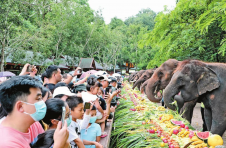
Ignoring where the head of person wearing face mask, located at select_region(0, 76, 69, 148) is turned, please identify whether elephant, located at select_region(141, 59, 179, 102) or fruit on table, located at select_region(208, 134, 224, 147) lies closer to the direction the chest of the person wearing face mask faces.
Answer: the fruit on table

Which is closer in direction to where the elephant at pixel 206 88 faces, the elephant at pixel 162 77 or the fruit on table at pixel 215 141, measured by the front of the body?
the elephant

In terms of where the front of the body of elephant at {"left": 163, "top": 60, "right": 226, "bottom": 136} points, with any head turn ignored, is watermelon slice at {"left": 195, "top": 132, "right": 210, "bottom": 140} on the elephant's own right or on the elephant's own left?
on the elephant's own left

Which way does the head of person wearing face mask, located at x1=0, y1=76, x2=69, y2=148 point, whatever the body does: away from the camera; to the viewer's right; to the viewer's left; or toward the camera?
to the viewer's right

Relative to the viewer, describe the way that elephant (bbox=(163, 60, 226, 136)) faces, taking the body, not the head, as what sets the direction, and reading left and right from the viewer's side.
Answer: facing to the left of the viewer

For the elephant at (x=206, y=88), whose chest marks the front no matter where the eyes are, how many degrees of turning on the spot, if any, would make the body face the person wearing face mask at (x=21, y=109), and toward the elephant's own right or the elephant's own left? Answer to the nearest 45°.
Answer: approximately 45° to the elephant's own left

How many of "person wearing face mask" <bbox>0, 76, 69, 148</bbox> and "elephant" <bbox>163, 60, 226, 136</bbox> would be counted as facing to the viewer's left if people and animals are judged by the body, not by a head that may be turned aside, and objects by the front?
1

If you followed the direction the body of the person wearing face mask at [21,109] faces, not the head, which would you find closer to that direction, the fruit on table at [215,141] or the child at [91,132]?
the fruit on table

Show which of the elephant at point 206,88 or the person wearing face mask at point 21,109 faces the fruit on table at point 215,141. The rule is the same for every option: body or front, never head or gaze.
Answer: the person wearing face mask

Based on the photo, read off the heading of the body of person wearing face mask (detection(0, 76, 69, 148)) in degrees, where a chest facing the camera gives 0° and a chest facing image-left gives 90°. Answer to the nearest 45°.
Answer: approximately 270°

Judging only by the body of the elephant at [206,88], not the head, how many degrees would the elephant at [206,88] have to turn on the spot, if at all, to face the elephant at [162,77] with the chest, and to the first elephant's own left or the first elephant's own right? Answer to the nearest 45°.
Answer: approximately 45° to the first elephant's own right

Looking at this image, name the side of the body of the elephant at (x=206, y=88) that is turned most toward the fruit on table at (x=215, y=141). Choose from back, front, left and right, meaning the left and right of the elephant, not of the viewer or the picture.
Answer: left
